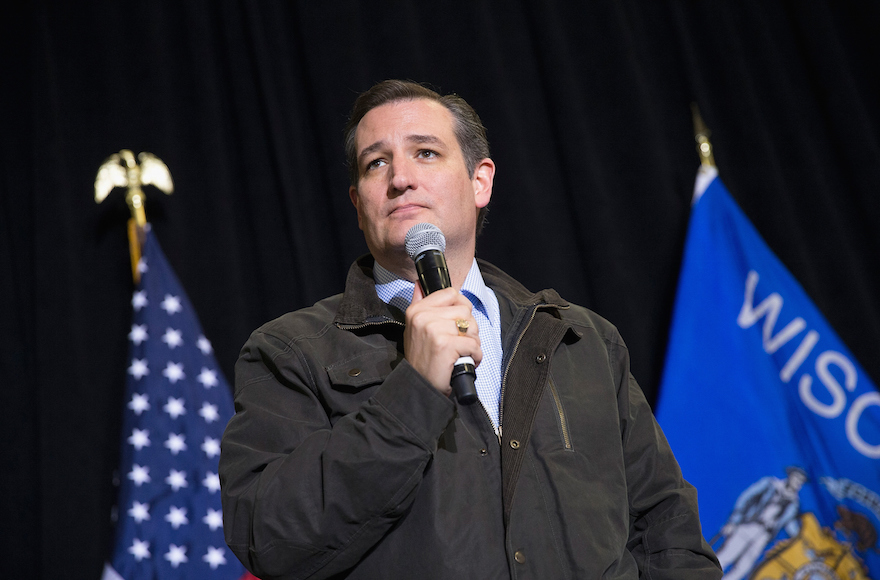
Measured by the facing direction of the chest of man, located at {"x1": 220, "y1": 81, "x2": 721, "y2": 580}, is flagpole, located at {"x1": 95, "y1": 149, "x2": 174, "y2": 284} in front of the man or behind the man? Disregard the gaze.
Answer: behind

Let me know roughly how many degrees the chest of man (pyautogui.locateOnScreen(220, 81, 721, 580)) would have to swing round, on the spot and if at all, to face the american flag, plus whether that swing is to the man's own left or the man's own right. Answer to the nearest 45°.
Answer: approximately 135° to the man's own right

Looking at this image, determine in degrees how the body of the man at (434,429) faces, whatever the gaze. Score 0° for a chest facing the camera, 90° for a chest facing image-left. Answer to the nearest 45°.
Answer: approximately 0°

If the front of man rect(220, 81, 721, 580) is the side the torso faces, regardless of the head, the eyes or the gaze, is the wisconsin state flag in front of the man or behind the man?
behind
